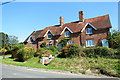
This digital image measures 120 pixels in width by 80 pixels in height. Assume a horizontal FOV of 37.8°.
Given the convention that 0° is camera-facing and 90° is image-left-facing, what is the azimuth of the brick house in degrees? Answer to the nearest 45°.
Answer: approximately 45°

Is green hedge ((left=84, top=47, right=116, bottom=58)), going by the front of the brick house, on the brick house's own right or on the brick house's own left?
on the brick house's own left

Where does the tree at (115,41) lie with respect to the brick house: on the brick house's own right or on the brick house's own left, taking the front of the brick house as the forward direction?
on the brick house's own left

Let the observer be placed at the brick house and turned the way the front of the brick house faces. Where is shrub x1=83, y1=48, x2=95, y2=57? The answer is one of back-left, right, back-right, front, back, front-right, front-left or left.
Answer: front-left

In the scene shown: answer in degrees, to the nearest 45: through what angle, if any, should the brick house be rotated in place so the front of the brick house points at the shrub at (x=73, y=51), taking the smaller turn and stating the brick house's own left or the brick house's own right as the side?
approximately 45° to the brick house's own left

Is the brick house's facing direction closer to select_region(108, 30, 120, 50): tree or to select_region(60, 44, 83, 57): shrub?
the shrub
